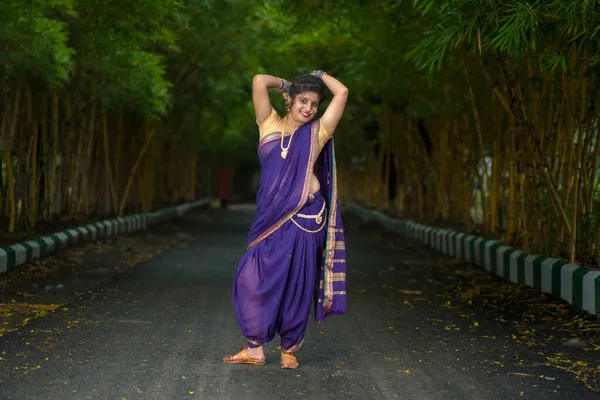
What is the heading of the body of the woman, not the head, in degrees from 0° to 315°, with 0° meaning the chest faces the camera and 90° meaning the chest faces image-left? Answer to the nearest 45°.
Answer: approximately 45°

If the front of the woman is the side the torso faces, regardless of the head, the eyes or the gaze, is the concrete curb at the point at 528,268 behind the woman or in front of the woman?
behind
